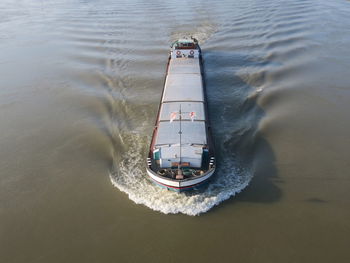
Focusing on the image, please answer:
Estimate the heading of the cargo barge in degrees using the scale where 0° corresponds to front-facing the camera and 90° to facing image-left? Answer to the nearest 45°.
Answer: approximately 0°
